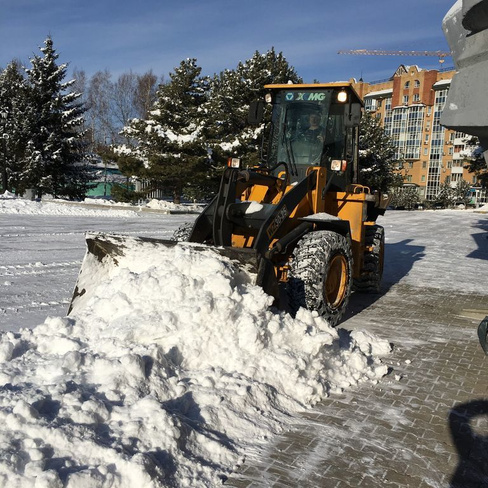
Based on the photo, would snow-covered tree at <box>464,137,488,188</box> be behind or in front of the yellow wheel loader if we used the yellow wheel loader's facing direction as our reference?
behind

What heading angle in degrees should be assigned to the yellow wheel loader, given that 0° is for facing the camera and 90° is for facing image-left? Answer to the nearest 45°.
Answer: approximately 45°

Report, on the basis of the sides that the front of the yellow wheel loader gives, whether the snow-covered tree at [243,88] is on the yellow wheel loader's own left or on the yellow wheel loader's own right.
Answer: on the yellow wheel loader's own right

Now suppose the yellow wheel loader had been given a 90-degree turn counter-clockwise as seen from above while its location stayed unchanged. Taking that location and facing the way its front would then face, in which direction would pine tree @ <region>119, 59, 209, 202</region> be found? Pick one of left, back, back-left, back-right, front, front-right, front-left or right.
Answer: back-left

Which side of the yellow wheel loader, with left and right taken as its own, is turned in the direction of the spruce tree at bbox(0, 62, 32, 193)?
right

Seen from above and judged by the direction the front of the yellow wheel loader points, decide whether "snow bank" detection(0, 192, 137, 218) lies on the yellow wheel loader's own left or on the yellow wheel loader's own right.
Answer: on the yellow wheel loader's own right

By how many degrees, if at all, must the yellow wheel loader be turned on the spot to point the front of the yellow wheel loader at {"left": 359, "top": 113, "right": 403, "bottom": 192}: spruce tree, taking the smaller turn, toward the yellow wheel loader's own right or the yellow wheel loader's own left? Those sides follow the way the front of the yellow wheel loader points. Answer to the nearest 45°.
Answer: approximately 135° to the yellow wheel loader's own right

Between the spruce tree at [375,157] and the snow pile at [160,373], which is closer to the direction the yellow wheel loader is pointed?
the snow pile
